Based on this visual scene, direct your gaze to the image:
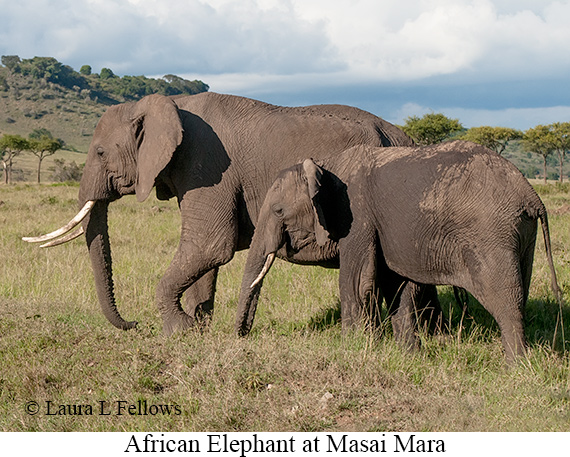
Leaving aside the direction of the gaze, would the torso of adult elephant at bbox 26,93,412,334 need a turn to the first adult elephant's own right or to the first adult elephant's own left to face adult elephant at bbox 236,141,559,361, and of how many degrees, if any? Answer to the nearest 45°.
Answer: approximately 135° to the first adult elephant's own left

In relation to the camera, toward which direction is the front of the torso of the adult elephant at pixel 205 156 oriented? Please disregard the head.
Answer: to the viewer's left

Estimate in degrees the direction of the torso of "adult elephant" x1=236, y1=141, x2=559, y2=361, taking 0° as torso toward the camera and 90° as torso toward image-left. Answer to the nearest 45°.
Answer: approximately 90°

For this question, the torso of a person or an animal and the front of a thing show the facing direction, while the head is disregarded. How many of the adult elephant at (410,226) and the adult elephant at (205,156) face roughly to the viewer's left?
2
